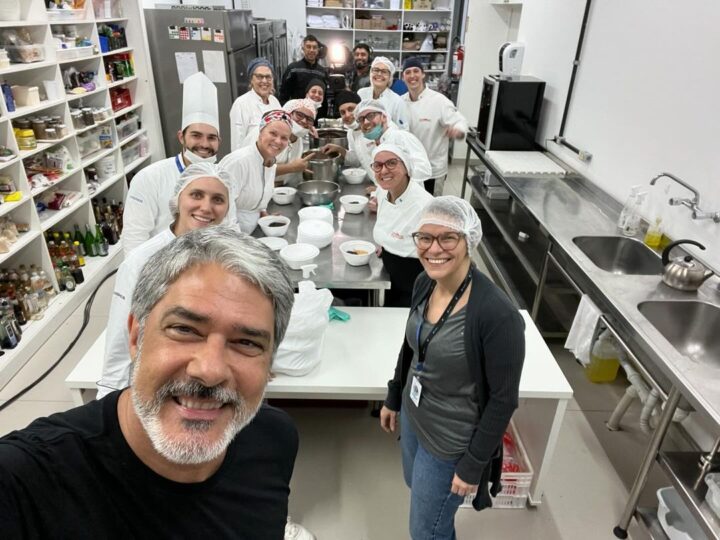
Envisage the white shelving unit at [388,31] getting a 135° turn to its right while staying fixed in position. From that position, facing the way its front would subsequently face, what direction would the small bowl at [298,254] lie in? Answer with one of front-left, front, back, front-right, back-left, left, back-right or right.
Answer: back-left

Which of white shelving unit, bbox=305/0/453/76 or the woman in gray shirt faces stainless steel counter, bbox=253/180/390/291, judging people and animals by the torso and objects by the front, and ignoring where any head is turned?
the white shelving unit

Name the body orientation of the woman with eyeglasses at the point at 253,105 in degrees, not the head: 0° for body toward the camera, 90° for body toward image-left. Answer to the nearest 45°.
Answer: approximately 315°

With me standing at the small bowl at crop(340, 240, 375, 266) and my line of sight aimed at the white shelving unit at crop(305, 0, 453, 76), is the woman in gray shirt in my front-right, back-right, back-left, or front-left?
back-right

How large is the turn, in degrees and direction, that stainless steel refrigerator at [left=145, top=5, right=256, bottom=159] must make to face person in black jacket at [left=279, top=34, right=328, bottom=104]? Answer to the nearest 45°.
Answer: approximately 45° to its left

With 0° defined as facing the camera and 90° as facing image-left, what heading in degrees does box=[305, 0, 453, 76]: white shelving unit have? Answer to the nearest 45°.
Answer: approximately 0°

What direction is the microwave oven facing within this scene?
to the viewer's left

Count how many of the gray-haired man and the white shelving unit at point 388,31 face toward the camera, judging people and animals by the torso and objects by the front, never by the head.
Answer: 2

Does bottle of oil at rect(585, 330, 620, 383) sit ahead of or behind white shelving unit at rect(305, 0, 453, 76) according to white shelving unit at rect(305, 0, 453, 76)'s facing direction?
ahead

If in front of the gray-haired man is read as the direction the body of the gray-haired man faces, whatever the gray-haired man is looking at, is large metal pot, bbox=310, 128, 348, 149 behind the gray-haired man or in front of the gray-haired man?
behind

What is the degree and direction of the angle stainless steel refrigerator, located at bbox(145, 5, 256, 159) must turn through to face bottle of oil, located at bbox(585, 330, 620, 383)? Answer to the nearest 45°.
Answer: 0° — it already faces it

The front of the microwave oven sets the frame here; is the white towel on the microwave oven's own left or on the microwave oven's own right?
on the microwave oven's own left

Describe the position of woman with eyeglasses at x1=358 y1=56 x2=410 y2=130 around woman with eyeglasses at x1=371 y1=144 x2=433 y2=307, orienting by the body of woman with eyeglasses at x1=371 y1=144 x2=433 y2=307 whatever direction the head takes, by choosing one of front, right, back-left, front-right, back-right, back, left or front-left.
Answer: back-right
